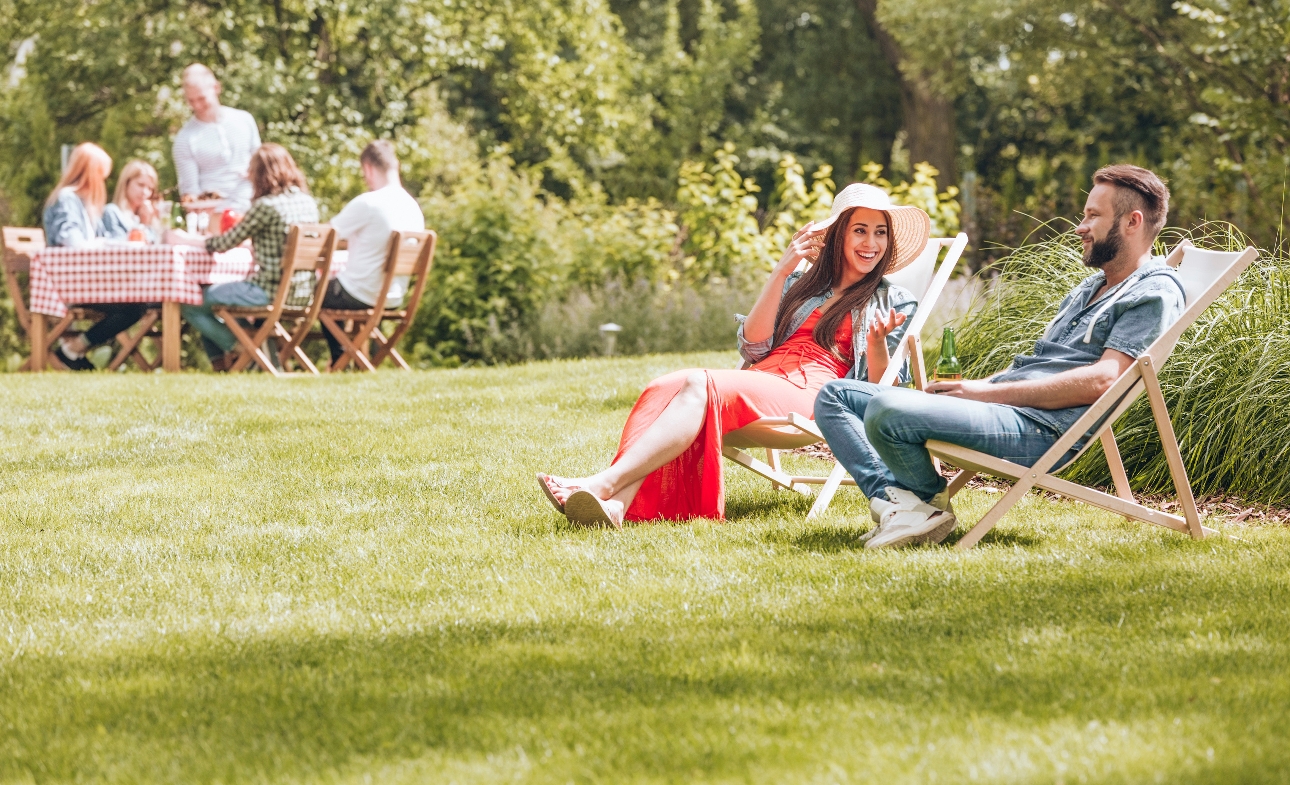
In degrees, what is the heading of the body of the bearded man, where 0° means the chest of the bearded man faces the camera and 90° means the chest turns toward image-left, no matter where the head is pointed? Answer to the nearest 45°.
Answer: approximately 90°

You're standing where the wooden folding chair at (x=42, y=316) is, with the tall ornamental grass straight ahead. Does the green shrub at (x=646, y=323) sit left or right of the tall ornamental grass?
left

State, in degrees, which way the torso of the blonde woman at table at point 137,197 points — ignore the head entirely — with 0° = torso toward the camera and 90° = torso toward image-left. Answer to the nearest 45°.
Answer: approximately 315°

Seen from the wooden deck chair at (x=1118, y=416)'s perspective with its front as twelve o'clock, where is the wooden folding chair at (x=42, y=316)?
The wooden folding chair is roughly at 1 o'clock from the wooden deck chair.

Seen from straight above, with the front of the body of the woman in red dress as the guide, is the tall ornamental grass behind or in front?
behind

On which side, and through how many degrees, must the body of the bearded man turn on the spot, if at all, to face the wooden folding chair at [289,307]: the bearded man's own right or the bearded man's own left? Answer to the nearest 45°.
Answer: approximately 45° to the bearded man's own right

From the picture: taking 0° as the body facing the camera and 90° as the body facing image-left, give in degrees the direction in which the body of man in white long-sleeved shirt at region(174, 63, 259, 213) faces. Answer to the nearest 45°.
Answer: approximately 0°

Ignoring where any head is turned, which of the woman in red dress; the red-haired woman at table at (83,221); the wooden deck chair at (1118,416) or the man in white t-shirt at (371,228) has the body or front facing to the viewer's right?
the red-haired woman at table

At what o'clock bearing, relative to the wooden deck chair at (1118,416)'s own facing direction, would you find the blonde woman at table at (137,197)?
The blonde woman at table is roughly at 1 o'clock from the wooden deck chair.

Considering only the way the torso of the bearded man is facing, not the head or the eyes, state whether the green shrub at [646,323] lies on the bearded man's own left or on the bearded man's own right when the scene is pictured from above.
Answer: on the bearded man's own right

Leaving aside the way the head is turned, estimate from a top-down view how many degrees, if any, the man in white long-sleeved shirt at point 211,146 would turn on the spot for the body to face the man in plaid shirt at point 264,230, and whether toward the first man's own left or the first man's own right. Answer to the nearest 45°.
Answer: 0° — they already face them
